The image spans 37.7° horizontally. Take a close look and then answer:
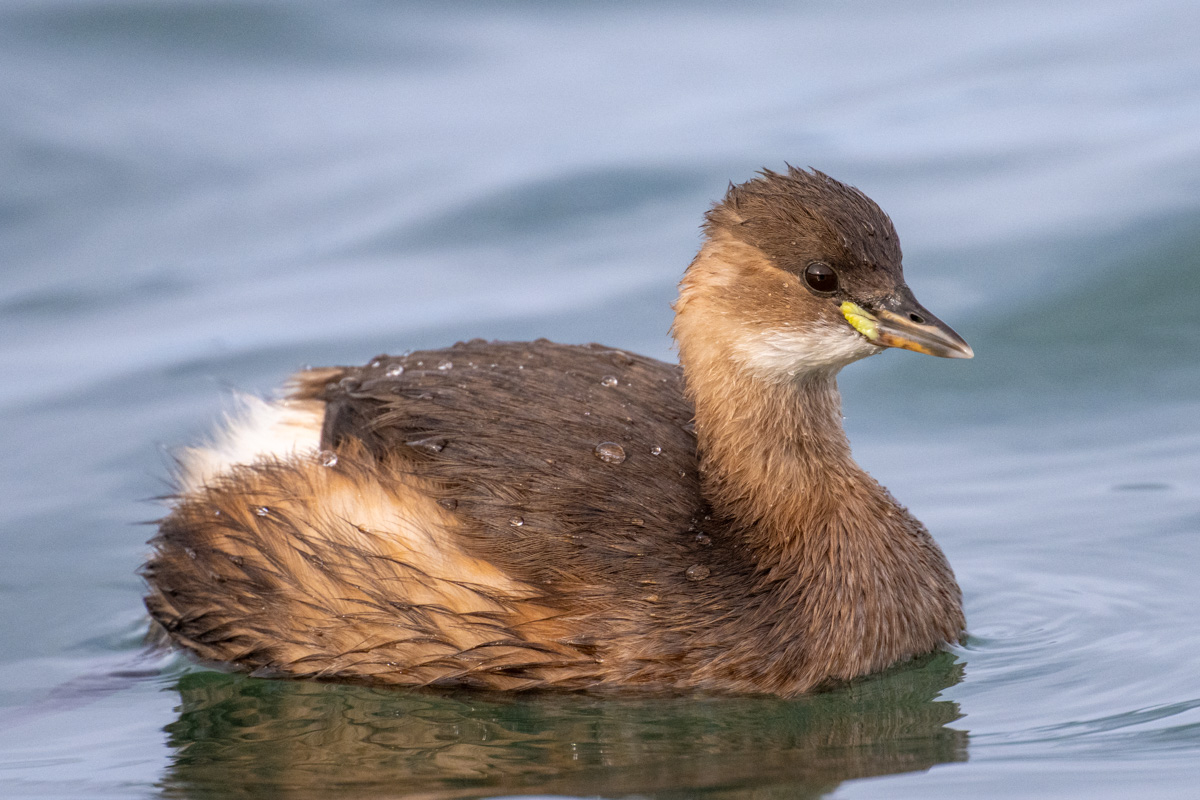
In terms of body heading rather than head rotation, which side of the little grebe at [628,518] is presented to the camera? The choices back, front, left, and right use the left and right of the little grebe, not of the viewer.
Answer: right
